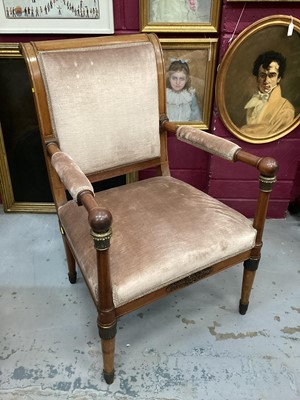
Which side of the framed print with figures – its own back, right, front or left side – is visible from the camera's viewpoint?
front

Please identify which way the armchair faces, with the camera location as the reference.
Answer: facing the viewer and to the right of the viewer

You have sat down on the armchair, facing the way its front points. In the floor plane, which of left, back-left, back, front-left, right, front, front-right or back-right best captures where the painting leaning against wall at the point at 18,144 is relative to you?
back

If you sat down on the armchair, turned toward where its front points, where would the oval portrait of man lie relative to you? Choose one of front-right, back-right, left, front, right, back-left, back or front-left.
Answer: left

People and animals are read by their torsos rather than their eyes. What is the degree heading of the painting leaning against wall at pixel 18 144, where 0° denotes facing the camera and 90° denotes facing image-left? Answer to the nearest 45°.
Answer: approximately 0°

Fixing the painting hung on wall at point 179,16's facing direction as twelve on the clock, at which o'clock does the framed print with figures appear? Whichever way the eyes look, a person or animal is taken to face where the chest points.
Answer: The framed print with figures is roughly at 3 o'clock from the painting hung on wall.

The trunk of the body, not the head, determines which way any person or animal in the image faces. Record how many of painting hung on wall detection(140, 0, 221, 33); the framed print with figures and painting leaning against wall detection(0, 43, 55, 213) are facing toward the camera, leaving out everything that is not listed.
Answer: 3

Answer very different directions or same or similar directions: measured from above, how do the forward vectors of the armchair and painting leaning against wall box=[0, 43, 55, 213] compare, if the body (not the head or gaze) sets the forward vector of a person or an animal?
same or similar directions

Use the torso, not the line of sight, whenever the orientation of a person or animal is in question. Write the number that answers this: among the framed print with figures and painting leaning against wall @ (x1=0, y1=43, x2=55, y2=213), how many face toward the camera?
2

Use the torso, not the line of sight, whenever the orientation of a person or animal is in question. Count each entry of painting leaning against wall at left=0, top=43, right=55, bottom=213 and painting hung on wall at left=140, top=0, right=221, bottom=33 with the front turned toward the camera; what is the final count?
2

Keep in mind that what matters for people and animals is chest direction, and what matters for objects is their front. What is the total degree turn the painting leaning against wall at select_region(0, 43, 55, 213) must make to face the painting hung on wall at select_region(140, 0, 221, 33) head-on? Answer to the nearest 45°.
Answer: approximately 45° to its left

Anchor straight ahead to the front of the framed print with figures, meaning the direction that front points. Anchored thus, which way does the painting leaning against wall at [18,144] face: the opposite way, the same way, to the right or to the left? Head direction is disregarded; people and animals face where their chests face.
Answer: the same way

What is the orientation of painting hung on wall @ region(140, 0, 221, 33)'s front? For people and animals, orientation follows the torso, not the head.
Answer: toward the camera

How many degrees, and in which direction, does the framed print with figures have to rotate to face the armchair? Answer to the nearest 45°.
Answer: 0° — it already faces it
